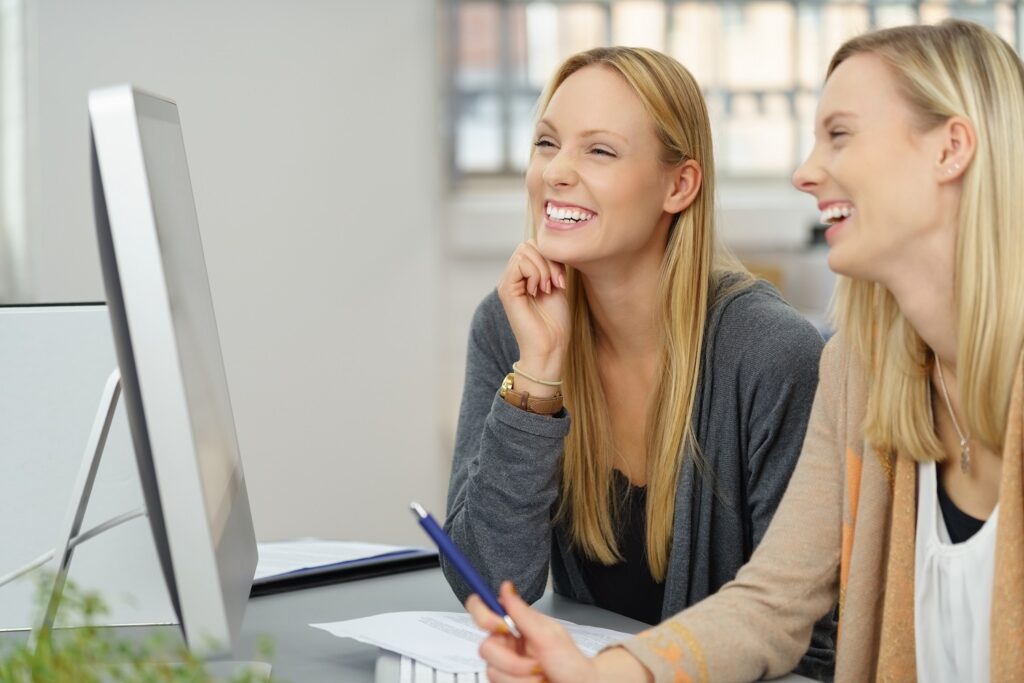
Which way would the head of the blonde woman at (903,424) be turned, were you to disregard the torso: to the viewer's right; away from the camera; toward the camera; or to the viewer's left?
to the viewer's left

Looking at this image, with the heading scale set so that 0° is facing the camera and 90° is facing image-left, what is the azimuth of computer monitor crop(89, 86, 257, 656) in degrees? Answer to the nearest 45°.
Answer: approximately 270°

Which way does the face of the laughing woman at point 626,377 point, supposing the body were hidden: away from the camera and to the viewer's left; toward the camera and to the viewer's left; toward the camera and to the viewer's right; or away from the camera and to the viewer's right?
toward the camera and to the viewer's left

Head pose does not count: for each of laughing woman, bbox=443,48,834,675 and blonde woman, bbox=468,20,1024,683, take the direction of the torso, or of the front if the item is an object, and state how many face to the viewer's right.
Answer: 0

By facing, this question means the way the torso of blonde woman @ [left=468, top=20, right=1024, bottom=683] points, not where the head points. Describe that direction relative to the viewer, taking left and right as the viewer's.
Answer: facing the viewer and to the left of the viewer

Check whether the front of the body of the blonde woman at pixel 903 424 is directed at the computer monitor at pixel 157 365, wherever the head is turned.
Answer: yes

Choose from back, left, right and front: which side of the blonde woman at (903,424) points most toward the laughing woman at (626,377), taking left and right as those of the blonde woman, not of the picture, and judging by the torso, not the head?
right

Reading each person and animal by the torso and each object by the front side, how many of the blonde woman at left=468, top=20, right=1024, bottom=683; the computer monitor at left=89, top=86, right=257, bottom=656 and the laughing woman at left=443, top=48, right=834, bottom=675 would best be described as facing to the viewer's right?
1

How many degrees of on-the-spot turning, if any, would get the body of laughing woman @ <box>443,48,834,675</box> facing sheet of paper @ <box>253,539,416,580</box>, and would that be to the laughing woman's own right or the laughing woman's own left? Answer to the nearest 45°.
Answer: approximately 45° to the laughing woman's own right

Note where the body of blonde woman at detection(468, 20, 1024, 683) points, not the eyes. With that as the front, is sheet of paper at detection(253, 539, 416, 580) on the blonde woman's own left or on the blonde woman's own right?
on the blonde woman's own right

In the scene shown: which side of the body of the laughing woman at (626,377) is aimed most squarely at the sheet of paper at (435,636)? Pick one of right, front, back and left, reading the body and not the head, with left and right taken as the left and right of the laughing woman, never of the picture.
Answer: front

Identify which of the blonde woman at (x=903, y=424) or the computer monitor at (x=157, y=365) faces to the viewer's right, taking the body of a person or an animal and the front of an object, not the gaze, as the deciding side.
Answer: the computer monitor

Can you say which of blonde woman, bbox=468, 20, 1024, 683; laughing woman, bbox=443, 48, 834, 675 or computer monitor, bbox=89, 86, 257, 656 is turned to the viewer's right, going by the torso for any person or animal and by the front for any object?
the computer monitor

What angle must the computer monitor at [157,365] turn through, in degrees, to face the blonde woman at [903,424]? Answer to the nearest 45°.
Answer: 0° — it already faces them
